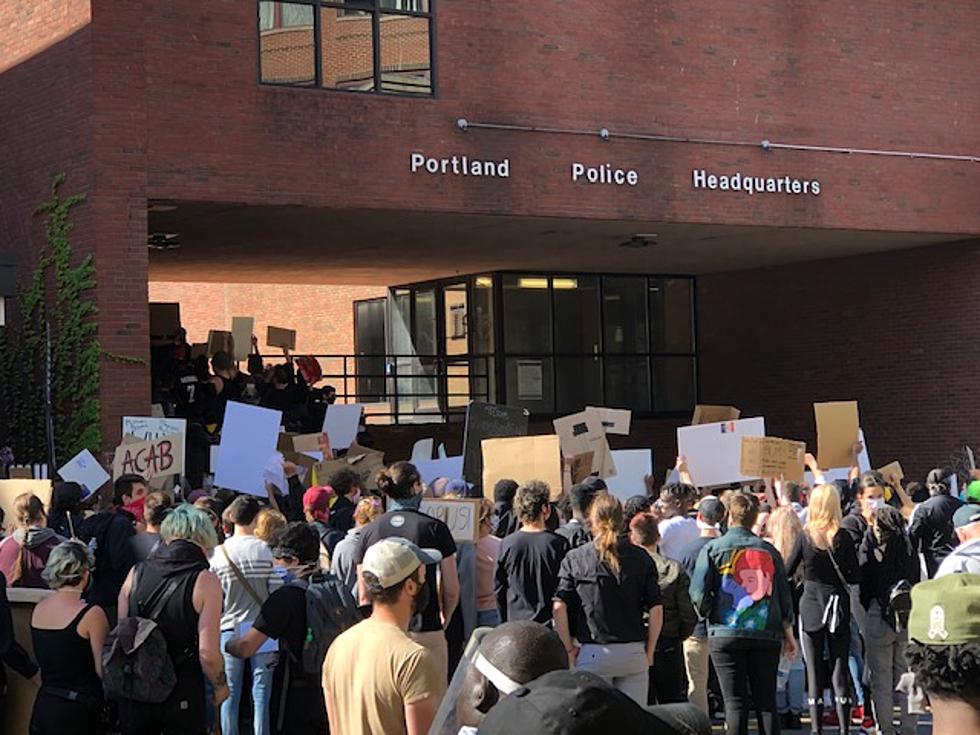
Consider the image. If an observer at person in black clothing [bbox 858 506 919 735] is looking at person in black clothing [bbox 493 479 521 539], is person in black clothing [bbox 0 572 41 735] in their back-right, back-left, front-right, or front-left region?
front-left

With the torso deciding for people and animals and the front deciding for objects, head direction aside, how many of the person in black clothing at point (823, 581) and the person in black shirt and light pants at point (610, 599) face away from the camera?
2

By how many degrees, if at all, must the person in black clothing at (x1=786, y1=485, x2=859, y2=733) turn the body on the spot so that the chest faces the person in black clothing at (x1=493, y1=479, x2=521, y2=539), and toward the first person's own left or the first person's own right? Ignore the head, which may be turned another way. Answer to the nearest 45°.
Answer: approximately 90° to the first person's own left

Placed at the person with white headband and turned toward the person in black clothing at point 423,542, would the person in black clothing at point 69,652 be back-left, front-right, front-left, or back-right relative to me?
front-left

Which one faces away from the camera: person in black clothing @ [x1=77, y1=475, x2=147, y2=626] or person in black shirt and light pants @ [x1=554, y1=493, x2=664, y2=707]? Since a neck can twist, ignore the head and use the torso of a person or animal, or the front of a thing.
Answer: person in black shirt and light pants @ [x1=554, y1=493, x2=664, y2=707]

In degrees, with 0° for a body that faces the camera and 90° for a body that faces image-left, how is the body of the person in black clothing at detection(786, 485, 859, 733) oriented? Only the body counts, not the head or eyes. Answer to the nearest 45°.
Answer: approximately 180°

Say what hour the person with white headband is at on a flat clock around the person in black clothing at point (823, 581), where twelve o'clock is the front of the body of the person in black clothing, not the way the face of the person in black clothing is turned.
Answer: The person with white headband is roughly at 6 o'clock from the person in black clothing.

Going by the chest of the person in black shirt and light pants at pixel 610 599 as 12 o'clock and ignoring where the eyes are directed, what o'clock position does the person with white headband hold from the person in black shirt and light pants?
The person with white headband is roughly at 6 o'clock from the person in black shirt and light pants.

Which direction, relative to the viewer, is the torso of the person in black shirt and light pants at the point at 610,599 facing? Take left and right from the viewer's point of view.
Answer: facing away from the viewer

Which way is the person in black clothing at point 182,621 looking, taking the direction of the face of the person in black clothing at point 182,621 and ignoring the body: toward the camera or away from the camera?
away from the camera

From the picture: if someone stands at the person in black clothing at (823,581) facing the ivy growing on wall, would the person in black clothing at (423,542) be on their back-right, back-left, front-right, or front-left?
front-left

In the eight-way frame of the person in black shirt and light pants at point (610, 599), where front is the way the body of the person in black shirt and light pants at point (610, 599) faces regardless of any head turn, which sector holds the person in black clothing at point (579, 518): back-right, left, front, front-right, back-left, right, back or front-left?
front

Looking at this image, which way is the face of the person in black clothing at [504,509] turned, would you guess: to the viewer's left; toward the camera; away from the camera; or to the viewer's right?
away from the camera

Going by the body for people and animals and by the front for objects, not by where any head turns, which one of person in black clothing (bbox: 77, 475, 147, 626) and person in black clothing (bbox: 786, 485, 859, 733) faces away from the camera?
person in black clothing (bbox: 786, 485, 859, 733)

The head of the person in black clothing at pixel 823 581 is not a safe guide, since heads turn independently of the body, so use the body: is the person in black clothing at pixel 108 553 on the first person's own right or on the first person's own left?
on the first person's own left
